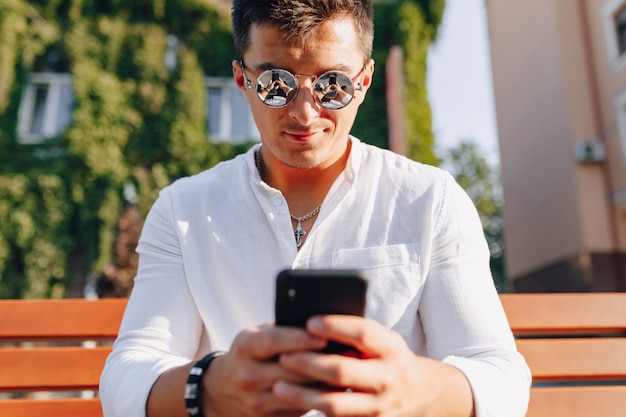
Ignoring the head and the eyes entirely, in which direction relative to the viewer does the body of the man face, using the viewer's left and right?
facing the viewer

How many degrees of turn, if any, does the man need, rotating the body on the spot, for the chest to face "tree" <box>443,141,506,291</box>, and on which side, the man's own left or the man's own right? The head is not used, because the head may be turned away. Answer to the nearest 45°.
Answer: approximately 180°

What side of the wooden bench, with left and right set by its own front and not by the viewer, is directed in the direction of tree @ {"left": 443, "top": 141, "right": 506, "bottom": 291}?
back

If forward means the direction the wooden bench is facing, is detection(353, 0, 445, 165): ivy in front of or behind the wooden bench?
behind

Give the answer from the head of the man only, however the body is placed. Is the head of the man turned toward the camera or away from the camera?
toward the camera

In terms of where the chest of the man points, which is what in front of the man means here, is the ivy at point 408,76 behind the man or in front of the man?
behind
